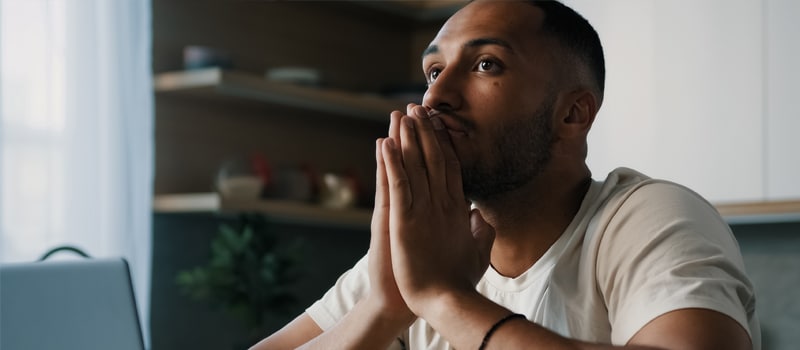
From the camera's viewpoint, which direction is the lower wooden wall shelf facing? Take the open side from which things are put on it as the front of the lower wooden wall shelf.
toward the camera

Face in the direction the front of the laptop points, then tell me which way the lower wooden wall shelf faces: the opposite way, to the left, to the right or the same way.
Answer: the opposite way

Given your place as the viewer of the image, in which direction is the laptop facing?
facing away from the viewer

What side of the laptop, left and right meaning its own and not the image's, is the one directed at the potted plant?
front

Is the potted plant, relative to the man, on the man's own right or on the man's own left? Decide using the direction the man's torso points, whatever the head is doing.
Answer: on the man's own right

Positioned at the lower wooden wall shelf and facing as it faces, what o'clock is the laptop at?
The laptop is roughly at 12 o'clock from the lower wooden wall shelf.

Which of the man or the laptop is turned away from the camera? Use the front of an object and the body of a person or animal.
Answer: the laptop

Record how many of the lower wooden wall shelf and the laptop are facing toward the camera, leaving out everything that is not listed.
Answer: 1

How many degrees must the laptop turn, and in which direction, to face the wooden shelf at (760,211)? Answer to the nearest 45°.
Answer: approximately 45° to its right

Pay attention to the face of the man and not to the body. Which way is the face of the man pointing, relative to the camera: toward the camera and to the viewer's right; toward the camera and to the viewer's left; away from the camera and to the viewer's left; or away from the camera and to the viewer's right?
toward the camera and to the viewer's left

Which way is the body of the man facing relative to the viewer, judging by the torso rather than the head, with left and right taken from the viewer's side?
facing the viewer and to the left of the viewer

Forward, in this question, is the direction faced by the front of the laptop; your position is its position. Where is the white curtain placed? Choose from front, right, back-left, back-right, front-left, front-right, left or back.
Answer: front
